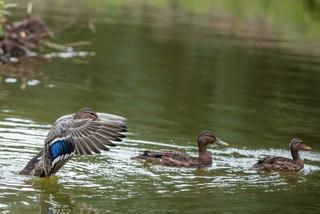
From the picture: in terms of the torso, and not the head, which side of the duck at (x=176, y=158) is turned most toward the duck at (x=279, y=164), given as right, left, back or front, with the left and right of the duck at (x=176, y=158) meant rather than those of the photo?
front

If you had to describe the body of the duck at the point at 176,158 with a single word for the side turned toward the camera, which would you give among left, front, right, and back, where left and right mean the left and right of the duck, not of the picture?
right

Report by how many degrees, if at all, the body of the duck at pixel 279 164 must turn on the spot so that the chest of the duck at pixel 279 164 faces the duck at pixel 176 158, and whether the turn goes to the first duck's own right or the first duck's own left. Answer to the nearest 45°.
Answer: approximately 180°

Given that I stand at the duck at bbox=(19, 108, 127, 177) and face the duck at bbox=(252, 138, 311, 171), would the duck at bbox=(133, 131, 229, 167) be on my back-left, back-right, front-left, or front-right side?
front-left

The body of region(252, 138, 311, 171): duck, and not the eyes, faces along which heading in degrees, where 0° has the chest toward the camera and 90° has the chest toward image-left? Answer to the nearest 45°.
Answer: approximately 270°
